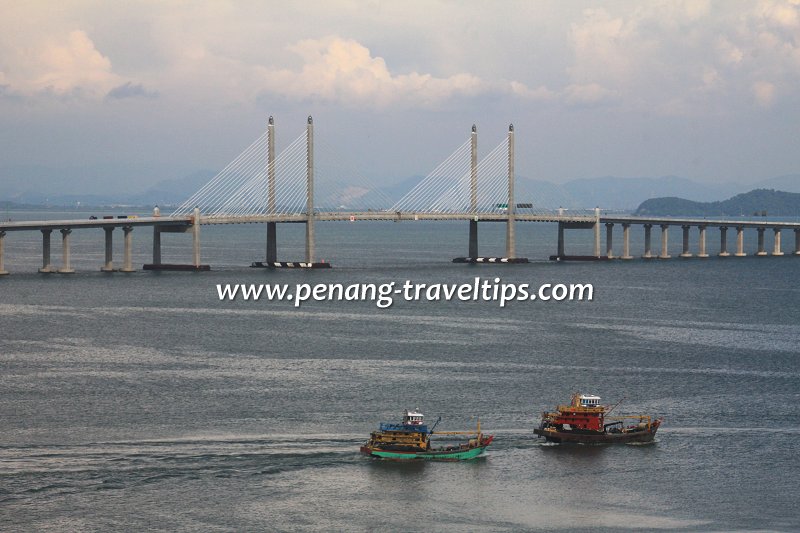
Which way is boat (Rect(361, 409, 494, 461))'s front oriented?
to the viewer's right

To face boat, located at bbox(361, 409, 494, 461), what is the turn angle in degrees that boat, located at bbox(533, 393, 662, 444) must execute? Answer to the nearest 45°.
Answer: approximately 135° to its right

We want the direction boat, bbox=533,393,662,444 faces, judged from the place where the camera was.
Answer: facing to the right of the viewer

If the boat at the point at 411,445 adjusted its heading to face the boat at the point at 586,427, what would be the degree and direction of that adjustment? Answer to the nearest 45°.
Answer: approximately 45° to its left

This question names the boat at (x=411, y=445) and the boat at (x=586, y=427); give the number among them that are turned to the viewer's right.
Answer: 2
